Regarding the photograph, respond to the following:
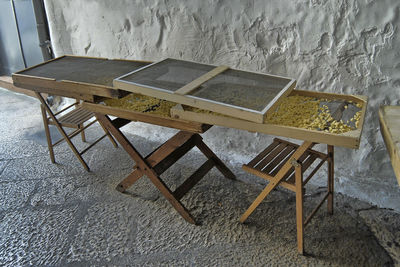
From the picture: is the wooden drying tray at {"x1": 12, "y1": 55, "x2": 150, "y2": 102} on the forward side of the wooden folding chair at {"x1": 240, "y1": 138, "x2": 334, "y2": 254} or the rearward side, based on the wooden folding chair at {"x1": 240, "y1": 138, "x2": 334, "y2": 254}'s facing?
on the forward side

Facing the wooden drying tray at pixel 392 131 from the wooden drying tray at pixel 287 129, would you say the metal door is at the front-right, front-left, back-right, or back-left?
back-left
